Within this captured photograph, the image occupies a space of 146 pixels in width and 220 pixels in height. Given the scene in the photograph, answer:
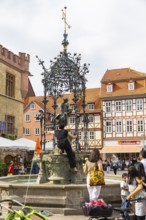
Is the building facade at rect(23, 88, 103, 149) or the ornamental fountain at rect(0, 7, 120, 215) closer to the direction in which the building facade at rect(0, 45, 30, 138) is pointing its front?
the ornamental fountain

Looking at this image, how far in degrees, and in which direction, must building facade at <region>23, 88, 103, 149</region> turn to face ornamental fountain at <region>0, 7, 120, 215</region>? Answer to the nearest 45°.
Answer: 0° — it already faces it

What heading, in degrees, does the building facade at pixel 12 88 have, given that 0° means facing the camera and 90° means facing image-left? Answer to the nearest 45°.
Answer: approximately 315°

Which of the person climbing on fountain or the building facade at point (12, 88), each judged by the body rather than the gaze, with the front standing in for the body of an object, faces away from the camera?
the person climbing on fountain

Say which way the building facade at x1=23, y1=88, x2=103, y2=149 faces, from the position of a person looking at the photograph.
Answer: facing the viewer

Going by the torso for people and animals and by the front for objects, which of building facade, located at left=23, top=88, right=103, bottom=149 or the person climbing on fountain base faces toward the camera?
the building facade

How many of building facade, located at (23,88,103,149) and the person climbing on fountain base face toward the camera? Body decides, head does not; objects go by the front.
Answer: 1

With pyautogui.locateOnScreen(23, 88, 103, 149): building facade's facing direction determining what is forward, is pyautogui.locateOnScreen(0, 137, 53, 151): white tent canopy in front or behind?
in front

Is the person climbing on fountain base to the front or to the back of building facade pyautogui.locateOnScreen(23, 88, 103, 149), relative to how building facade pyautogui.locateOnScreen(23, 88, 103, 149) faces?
to the front
